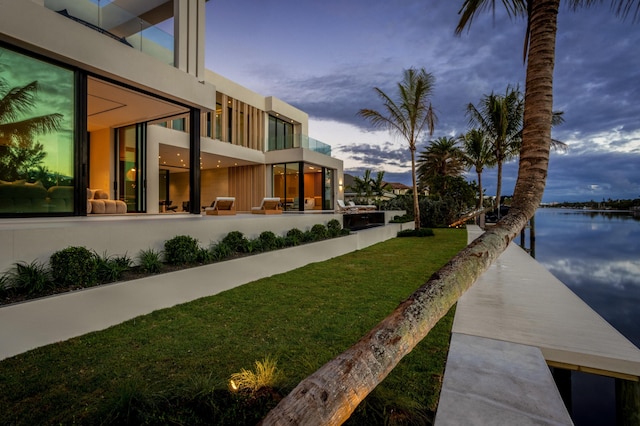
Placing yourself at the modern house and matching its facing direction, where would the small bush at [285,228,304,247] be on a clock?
The small bush is roughly at 11 o'clock from the modern house.

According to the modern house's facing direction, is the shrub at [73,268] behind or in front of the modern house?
in front

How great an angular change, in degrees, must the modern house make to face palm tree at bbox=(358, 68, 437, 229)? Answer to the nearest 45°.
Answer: approximately 45° to its left

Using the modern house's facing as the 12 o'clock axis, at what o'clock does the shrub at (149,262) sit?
The shrub is roughly at 1 o'clock from the modern house.

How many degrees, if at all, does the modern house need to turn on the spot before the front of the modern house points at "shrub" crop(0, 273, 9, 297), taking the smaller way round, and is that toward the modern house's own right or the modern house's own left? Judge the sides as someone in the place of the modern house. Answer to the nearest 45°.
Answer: approximately 45° to the modern house's own right

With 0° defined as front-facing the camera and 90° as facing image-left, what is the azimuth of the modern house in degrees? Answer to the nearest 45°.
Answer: approximately 315°

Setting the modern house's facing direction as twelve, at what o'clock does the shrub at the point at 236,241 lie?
The shrub is roughly at 12 o'clock from the modern house.

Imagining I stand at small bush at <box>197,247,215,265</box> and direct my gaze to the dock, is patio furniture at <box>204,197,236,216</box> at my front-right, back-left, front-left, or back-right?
back-left

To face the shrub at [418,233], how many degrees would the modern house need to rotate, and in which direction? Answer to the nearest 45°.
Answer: approximately 45° to its left

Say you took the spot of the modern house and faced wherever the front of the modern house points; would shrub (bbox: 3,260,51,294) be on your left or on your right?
on your right

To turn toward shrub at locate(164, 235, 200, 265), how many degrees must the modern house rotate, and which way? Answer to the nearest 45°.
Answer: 0° — it already faces it
